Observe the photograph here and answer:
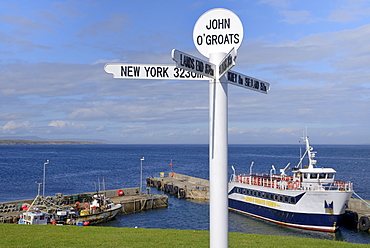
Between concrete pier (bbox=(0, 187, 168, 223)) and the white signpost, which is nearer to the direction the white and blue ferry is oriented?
the white signpost

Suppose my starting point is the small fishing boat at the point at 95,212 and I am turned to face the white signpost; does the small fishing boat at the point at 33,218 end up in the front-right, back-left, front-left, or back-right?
front-right

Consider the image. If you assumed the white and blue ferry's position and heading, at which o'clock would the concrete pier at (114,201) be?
The concrete pier is roughly at 5 o'clock from the white and blue ferry.

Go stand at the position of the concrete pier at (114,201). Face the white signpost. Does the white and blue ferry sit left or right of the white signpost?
left

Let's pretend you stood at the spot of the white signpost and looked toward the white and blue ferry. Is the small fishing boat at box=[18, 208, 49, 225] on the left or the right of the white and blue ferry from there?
left

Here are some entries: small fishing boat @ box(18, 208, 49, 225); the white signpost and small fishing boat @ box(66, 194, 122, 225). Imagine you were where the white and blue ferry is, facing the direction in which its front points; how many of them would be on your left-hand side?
0

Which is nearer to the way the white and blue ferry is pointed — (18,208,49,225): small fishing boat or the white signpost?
the white signpost

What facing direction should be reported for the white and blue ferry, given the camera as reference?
facing the viewer and to the right of the viewer

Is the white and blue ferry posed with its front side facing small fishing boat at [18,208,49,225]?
no

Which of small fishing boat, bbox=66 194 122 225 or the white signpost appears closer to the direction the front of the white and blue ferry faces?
the white signpost

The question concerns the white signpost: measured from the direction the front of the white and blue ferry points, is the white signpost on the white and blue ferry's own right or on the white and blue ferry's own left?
on the white and blue ferry's own right
